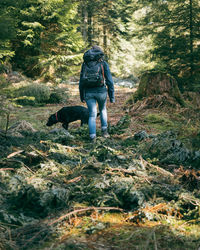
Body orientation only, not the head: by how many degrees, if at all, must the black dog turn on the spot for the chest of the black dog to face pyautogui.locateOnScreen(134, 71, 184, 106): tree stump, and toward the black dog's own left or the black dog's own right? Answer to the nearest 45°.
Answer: approximately 135° to the black dog's own right

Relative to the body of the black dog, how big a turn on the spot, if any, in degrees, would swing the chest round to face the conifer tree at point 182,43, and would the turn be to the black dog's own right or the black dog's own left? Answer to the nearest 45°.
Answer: approximately 135° to the black dog's own right

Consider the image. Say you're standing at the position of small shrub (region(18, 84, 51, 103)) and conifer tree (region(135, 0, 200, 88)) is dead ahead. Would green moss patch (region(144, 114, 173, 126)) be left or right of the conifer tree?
right

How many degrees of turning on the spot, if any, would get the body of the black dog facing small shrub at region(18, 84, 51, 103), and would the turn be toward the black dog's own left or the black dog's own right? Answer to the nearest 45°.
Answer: approximately 90° to the black dog's own right

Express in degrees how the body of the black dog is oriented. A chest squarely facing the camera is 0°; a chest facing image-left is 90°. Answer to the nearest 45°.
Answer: approximately 90°

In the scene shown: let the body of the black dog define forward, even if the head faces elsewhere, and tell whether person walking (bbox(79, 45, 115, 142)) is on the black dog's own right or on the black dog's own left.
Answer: on the black dog's own left

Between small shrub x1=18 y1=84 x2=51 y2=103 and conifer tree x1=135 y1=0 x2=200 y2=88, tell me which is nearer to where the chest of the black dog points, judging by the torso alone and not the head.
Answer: the small shrub

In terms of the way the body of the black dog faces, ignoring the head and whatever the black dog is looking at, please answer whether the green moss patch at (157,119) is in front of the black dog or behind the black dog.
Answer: behind

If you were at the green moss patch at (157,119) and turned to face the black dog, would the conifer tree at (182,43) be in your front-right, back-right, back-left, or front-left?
back-right
